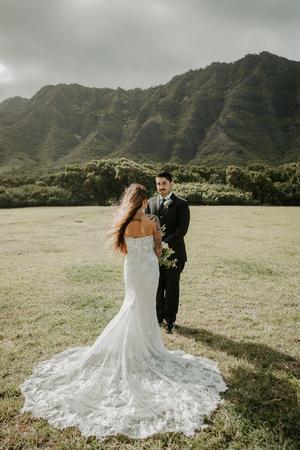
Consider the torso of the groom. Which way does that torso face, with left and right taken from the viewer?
facing the viewer and to the left of the viewer
